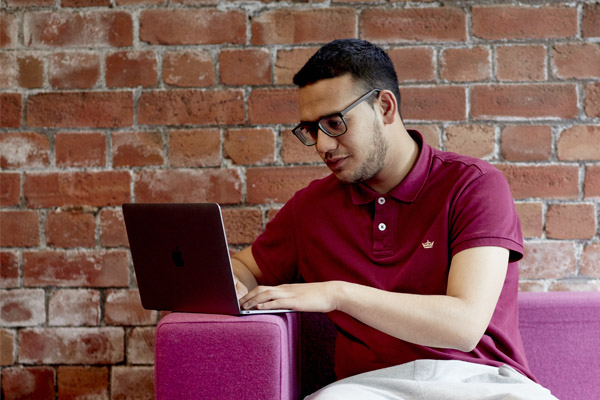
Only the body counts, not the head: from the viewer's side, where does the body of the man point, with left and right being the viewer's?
facing the viewer and to the left of the viewer

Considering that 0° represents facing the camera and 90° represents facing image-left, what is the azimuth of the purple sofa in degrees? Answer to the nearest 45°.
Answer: approximately 0°
